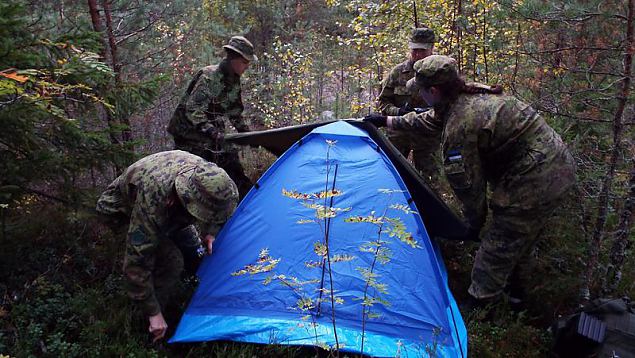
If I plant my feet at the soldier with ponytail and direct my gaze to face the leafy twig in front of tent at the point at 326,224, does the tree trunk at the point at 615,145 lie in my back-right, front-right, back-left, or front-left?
back-left

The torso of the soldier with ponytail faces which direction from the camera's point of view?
to the viewer's left

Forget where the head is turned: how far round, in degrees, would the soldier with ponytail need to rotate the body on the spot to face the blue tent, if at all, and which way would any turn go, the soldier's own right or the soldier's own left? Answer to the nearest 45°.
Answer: approximately 45° to the soldier's own left

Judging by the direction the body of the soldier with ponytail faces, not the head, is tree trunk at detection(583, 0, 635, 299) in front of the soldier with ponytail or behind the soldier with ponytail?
behind

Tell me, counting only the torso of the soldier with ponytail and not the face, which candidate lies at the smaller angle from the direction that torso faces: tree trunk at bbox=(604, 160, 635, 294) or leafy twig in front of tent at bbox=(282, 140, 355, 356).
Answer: the leafy twig in front of tent

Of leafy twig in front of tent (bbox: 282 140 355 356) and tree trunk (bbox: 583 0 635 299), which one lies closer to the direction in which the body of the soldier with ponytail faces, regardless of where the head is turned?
the leafy twig in front of tent

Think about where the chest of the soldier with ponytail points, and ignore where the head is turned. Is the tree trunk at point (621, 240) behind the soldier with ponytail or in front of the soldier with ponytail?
behind
